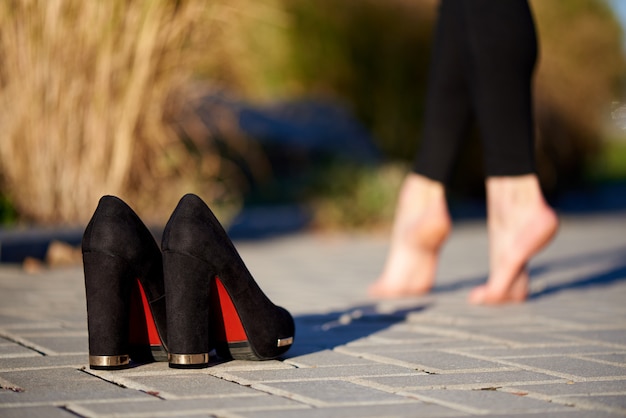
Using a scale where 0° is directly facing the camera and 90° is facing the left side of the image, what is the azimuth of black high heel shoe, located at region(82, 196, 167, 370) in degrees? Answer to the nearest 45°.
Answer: approximately 225°

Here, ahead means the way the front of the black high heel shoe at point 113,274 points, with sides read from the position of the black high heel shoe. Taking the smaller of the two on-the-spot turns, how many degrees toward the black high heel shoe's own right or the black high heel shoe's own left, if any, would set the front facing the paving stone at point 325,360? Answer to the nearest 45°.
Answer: approximately 45° to the black high heel shoe's own right

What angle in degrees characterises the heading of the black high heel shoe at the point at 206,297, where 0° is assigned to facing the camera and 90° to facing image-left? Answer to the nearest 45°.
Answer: approximately 225°
